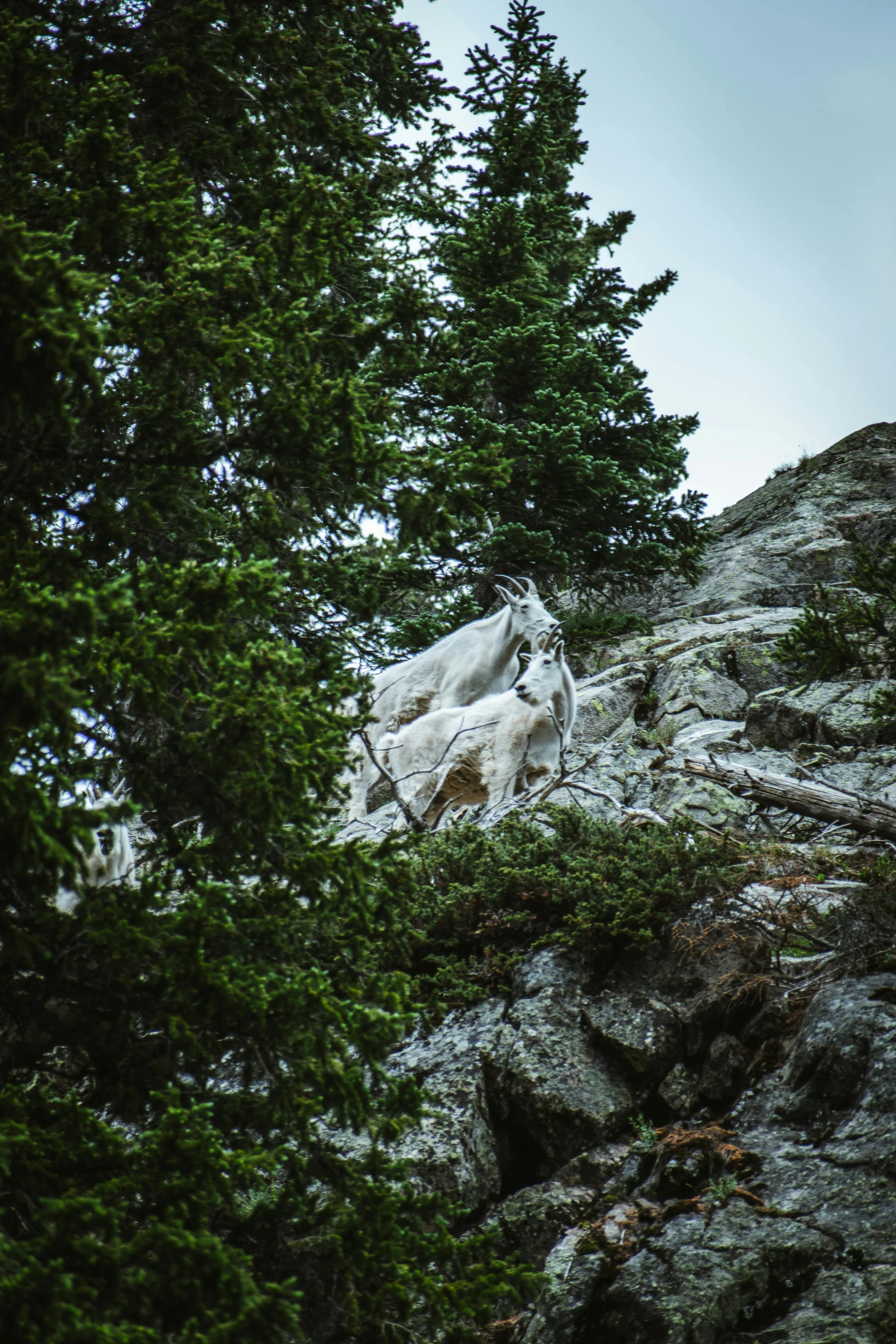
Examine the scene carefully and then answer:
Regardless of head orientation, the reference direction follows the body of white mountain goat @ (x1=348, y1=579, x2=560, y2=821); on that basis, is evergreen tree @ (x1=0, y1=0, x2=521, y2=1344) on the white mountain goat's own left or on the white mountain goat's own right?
on the white mountain goat's own right

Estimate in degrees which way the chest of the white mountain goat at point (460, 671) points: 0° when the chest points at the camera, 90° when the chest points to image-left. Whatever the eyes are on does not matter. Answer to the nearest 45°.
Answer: approximately 270°

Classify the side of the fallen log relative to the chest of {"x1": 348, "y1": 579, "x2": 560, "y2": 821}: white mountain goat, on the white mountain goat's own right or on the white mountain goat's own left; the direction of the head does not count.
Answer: on the white mountain goat's own right

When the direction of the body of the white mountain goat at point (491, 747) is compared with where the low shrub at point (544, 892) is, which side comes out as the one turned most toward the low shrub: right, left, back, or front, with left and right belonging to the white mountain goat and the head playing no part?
right

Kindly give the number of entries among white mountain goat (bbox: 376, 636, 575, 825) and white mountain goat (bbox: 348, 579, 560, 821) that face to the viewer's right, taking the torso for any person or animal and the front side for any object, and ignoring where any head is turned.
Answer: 2

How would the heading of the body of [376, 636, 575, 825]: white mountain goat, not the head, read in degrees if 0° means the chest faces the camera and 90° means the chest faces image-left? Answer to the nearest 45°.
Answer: approximately 270°
